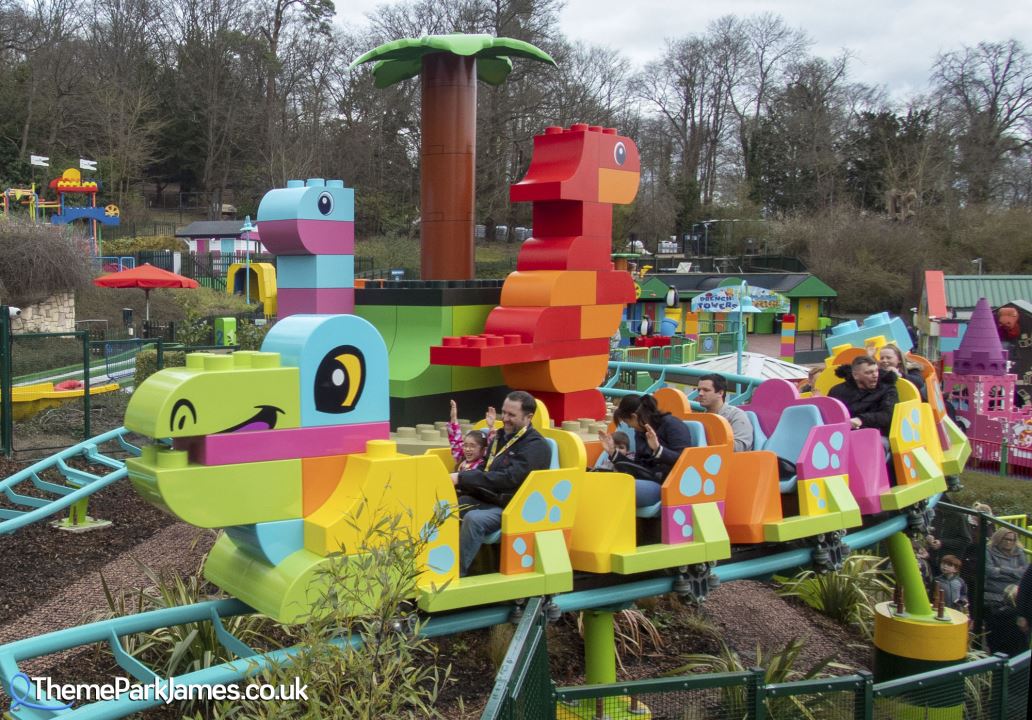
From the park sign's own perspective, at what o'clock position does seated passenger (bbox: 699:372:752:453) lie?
The seated passenger is roughly at 12 o'clock from the park sign.

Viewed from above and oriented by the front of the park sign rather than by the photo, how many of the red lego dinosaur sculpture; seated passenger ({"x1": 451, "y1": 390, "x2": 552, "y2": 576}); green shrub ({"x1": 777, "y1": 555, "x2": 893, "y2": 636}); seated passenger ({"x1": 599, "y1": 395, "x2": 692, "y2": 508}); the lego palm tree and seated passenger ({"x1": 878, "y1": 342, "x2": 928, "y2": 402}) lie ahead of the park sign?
6

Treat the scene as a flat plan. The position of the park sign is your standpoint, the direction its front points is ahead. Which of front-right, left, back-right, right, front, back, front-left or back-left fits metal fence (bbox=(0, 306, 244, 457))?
front-right

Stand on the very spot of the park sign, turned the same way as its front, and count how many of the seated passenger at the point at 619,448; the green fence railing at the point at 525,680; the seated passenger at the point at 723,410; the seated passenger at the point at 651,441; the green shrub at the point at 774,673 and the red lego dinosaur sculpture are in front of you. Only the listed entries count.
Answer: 6

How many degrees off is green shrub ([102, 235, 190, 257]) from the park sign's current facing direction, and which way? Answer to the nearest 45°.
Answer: approximately 135° to its right

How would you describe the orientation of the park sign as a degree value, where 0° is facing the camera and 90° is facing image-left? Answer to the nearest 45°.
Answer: approximately 0°

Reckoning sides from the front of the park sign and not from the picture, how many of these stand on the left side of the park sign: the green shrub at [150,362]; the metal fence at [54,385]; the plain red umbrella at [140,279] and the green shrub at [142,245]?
0

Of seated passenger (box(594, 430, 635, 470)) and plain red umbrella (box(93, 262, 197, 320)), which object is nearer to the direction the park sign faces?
the seated passenger

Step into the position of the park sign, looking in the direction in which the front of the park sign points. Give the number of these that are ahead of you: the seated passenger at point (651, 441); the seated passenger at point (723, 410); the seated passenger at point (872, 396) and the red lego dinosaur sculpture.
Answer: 4

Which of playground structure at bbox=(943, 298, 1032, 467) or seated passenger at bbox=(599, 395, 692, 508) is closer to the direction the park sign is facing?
the seated passenger

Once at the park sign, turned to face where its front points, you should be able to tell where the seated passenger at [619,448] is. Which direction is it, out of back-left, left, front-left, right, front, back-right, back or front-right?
front

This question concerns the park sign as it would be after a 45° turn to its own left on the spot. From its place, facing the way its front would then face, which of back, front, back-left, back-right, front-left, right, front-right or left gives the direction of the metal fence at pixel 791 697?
front-right

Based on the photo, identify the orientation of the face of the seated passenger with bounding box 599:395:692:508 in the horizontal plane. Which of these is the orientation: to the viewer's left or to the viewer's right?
to the viewer's left

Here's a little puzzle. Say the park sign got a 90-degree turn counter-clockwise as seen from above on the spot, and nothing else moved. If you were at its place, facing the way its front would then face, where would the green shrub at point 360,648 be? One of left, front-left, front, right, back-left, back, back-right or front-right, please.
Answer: right

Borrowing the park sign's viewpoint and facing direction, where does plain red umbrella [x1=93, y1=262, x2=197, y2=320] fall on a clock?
The plain red umbrella is roughly at 3 o'clock from the park sign.

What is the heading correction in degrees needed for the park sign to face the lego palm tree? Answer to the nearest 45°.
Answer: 0° — it already faces it

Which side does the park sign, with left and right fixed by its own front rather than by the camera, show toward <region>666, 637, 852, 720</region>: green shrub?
front

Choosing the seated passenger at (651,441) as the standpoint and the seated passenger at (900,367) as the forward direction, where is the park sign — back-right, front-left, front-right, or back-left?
front-left

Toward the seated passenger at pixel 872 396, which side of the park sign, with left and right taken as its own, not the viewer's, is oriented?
front

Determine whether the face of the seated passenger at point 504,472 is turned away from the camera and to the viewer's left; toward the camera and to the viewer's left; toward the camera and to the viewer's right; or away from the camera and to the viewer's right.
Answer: toward the camera and to the viewer's left
